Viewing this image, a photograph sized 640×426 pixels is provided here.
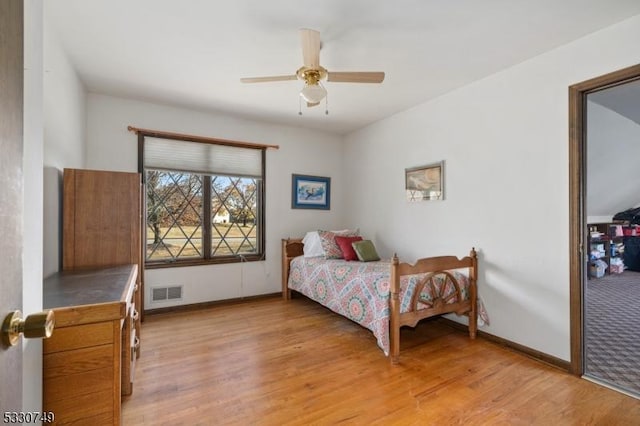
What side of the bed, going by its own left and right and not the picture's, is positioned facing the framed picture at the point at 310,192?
back

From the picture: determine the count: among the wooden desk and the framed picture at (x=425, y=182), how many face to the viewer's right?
1

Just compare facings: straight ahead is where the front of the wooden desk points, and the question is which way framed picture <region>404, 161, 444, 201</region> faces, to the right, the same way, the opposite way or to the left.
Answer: the opposite way

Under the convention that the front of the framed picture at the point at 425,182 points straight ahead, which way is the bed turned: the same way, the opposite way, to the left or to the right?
to the left

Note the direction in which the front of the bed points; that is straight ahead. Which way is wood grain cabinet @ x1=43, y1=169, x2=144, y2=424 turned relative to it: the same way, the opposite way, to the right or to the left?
to the left

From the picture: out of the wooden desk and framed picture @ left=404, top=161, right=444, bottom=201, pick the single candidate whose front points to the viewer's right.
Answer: the wooden desk

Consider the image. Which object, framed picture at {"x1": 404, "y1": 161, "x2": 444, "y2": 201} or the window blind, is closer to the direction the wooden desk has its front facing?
the framed picture

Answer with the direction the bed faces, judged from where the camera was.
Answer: facing the viewer and to the right of the viewer

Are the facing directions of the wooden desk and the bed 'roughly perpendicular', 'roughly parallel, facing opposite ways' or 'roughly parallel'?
roughly perpendicular

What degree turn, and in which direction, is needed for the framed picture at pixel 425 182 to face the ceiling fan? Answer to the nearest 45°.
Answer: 0° — it already faces it

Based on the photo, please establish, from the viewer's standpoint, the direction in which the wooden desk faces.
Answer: facing to the right of the viewer

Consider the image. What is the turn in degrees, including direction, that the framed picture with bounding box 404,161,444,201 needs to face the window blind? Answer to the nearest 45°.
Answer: approximately 45° to its right

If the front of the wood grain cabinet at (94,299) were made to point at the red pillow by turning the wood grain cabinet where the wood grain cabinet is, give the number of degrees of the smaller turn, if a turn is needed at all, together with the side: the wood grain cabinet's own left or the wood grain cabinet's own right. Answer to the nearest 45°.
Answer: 0° — it already faces it

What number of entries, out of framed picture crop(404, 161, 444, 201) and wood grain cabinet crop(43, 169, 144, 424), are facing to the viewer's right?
1

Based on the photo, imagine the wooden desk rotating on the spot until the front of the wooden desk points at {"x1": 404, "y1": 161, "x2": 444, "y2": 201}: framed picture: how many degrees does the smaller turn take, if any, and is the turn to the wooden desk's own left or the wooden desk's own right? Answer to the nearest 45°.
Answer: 0° — it already faces it

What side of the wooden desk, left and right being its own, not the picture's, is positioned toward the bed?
front

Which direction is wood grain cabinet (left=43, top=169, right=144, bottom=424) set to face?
to the viewer's right

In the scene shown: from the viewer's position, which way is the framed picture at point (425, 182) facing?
facing the viewer and to the left of the viewer
